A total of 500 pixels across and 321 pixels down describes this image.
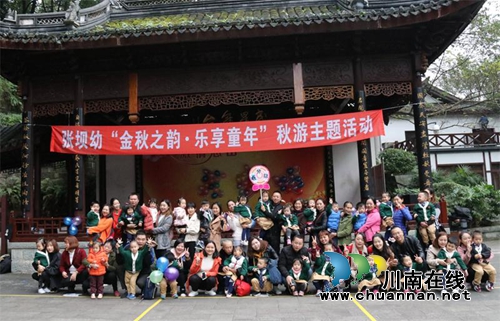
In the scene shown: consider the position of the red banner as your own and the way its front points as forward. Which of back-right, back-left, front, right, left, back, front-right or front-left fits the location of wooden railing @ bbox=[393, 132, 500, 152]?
back-left

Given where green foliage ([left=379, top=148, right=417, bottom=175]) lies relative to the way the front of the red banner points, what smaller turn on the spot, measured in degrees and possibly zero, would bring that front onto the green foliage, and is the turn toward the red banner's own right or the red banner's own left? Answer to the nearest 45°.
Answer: approximately 135° to the red banner's own left

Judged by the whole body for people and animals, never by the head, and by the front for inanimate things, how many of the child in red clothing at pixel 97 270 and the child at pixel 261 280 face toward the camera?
2

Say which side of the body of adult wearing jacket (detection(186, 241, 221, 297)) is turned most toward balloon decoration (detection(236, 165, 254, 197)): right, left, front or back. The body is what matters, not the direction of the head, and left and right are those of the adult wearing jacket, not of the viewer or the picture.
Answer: back

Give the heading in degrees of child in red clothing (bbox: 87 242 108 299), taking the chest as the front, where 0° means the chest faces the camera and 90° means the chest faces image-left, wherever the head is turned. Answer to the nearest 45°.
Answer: approximately 0°

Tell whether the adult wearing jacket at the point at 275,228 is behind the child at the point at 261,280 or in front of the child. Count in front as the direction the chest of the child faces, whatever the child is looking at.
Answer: behind
